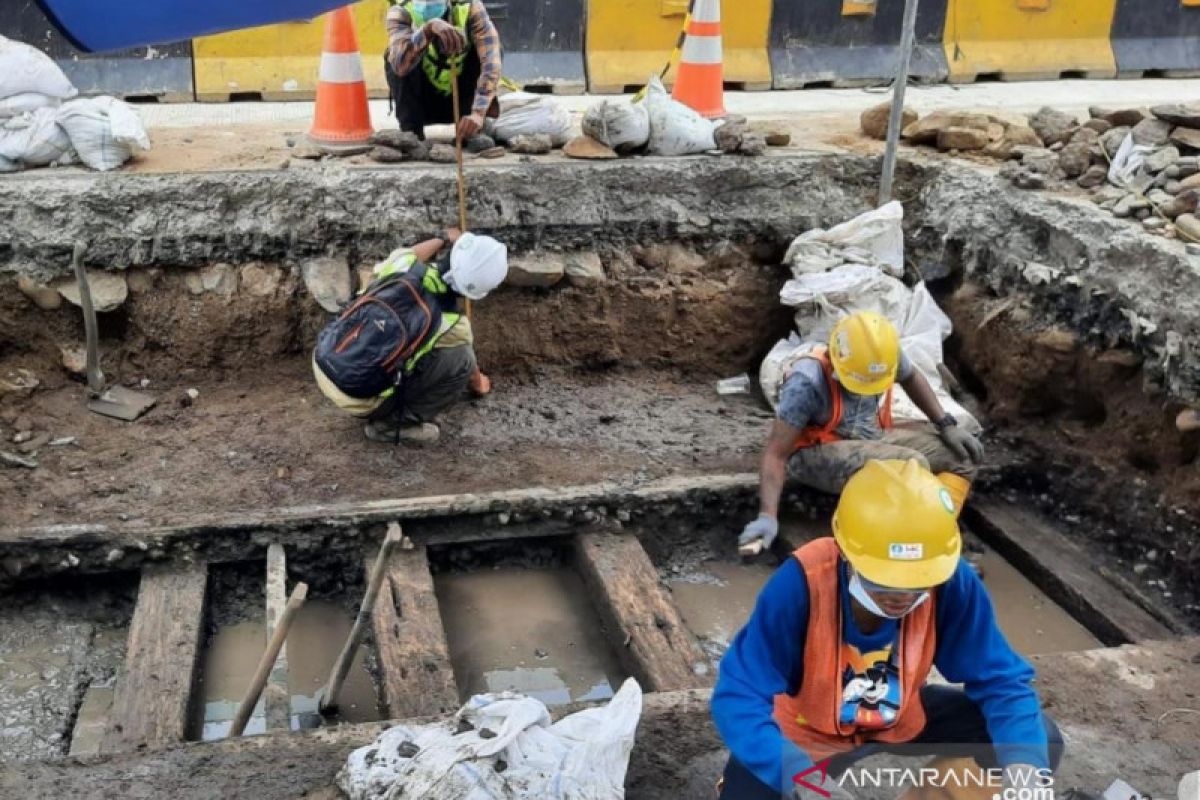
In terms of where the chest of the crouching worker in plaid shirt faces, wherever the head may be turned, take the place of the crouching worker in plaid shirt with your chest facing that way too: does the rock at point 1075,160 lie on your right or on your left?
on your left

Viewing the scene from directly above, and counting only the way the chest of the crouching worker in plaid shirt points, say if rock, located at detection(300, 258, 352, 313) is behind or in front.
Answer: in front

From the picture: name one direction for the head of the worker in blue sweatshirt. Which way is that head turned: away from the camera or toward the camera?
toward the camera

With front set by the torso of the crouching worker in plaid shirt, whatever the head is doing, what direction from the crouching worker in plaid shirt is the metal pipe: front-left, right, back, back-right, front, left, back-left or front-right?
left

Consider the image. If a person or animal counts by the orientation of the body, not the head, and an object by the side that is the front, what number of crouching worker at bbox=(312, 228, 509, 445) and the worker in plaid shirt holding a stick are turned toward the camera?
1

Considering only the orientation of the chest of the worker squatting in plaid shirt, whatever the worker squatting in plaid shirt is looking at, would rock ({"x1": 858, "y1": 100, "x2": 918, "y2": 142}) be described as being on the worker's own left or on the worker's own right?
on the worker's own left

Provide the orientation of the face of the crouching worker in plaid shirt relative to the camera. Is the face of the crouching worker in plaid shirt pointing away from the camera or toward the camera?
toward the camera

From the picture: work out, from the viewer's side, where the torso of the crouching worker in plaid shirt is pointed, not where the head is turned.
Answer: toward the camera

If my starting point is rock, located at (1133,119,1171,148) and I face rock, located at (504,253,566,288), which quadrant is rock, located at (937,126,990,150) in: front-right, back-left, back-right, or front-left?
front-right

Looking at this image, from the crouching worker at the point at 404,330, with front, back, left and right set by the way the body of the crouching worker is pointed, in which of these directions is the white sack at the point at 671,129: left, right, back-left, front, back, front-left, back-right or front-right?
front

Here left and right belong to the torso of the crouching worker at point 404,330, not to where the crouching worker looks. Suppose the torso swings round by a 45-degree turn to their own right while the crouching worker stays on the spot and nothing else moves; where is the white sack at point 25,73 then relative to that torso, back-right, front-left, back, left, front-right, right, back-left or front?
back-left

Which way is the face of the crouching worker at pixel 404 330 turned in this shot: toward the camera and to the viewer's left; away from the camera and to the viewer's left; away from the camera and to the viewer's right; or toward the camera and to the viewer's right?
away from the camera and to the viewer's right

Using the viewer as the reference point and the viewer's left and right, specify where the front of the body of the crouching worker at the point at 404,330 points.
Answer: facing away from the viewer and to the right of the viewer

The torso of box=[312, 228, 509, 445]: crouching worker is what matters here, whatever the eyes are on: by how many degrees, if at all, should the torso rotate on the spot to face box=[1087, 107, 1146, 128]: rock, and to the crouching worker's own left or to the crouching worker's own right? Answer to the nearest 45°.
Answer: approximately 45° to the crouching worker's own right

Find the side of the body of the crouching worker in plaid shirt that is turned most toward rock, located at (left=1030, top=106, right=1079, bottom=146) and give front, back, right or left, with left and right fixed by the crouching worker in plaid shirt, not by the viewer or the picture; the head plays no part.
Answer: left

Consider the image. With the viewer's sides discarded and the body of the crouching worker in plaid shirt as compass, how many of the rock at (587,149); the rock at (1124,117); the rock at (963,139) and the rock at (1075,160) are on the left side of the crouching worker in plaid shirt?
4

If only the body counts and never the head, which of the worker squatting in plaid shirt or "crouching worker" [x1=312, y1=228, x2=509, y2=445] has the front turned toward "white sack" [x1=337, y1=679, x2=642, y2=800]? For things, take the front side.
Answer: the worker squatting in plaid shirt

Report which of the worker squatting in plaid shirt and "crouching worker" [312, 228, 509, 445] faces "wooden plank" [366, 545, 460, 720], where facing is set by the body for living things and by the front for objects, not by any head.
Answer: the worker squatting in plaid shirt
